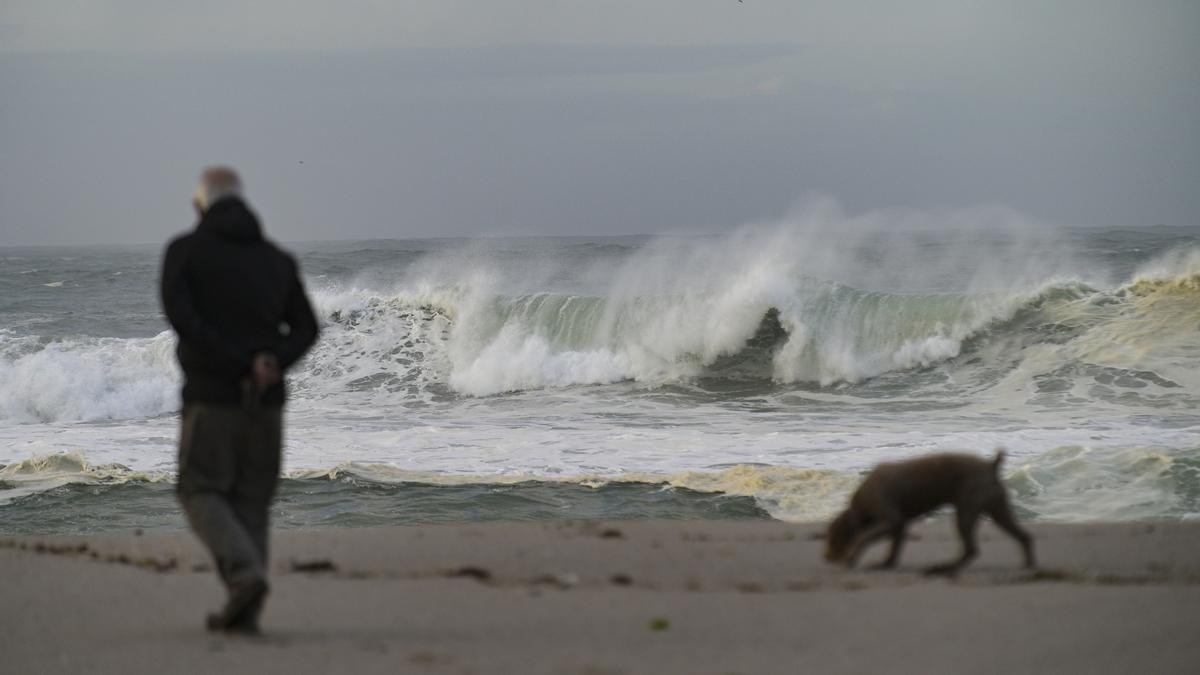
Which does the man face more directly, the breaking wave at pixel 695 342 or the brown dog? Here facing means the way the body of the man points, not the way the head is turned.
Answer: the breaking wave

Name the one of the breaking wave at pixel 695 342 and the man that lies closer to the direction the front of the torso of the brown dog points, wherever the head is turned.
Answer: the man

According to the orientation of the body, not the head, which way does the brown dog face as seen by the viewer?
to the viewer's left

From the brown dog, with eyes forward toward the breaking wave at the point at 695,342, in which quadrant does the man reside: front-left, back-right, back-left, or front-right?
back-left

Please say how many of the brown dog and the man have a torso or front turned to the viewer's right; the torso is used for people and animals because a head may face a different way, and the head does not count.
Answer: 0

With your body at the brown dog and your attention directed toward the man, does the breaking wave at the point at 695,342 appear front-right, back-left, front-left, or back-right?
back-right

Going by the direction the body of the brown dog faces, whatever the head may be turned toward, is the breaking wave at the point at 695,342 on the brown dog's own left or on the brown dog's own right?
on the brown dog's own right

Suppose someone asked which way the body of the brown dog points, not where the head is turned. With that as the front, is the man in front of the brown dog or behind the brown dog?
in front

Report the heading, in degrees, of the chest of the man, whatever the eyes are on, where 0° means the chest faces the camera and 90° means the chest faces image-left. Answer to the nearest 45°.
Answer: approximately 135°

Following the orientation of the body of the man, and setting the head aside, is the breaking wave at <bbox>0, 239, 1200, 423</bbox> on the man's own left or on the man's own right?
on the man's own right
